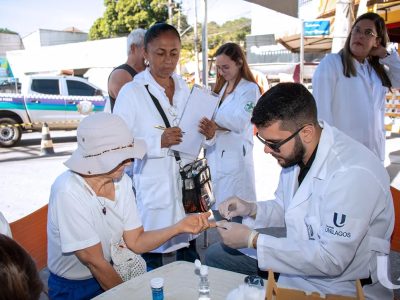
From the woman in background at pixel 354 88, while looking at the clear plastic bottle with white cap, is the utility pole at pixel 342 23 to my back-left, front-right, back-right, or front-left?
back-right

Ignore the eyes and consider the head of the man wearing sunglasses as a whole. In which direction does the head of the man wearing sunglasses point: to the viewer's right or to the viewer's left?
to the viewer's left

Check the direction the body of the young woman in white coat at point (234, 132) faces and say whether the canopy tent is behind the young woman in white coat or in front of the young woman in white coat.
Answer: behind

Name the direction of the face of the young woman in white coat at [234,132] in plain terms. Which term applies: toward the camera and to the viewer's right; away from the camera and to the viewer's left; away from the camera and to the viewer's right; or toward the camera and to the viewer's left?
toward the camera and to the viewer's left

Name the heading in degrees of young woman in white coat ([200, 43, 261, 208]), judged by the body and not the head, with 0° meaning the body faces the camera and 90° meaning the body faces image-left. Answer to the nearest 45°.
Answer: approximately 45°

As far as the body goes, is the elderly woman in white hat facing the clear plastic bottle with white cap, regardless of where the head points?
yes

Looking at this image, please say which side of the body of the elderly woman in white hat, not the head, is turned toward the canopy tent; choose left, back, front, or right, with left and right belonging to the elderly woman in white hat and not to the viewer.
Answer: left

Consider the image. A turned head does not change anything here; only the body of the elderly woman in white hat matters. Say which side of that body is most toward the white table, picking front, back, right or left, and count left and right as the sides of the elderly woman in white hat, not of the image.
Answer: front

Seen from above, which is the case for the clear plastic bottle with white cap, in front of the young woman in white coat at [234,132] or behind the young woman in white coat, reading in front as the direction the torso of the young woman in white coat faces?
in front

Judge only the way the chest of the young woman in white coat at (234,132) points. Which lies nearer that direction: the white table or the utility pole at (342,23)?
the white table

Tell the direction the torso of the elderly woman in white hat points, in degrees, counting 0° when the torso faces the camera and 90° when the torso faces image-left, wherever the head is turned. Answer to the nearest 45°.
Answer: approximately 315°

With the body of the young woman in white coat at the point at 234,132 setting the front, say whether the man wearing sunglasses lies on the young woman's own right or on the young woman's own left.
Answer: on the young woman's own left

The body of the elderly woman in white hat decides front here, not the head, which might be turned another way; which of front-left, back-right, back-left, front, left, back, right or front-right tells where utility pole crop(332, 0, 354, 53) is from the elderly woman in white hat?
left

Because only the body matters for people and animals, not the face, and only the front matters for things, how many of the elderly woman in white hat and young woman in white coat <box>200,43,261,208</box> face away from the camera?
0

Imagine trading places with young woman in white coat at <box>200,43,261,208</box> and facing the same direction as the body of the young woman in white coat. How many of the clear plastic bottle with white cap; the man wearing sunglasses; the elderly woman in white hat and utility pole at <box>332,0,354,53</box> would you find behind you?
1

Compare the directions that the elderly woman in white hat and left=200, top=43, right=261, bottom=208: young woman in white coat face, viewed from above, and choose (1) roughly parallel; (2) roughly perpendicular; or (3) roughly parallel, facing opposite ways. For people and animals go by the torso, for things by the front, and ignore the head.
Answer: roughly perpendicular
